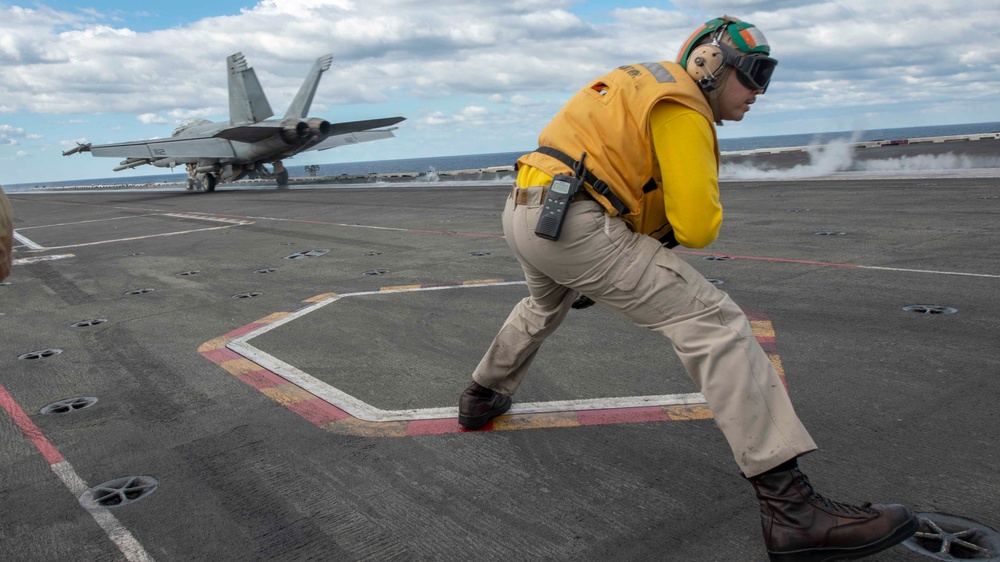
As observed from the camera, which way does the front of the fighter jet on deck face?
facing away from the viewer and to the left of the viewer

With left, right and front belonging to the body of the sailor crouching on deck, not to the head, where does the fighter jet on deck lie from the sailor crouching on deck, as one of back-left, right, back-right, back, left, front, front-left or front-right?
back-left

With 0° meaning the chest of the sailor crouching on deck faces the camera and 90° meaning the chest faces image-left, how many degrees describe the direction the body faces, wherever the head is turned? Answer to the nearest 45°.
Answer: approximately 270°

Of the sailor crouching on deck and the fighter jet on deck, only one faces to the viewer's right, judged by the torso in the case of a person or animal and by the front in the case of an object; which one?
the sailor crouching on deck

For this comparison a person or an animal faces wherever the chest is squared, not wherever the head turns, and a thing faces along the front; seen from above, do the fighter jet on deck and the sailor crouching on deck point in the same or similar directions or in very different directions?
very different directions

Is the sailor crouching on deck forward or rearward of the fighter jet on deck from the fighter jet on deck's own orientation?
rearward

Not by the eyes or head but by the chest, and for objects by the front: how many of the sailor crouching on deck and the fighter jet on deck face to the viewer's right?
1
